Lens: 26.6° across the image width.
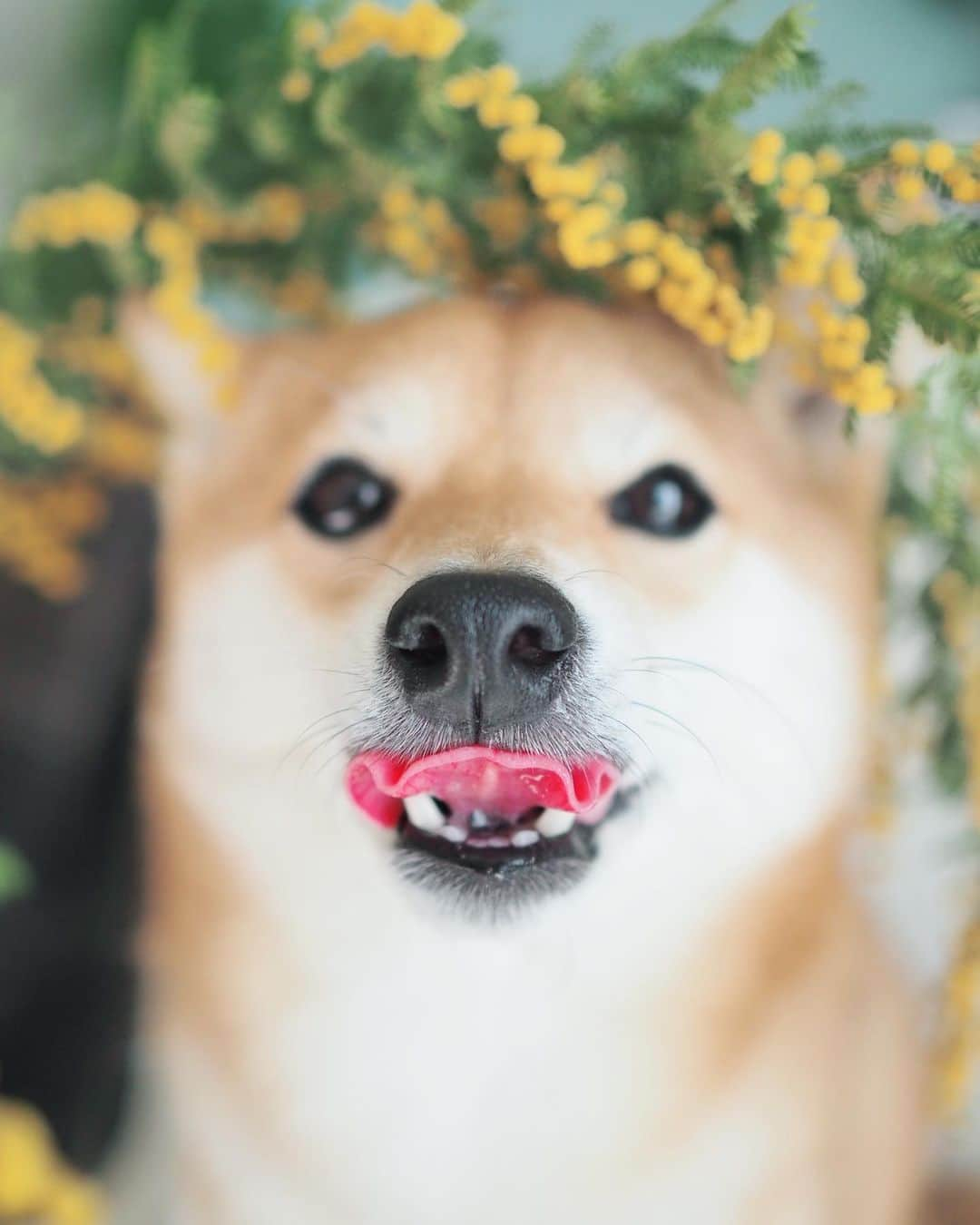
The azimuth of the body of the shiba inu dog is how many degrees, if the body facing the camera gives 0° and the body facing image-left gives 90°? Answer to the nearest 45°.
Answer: approximately 0°
